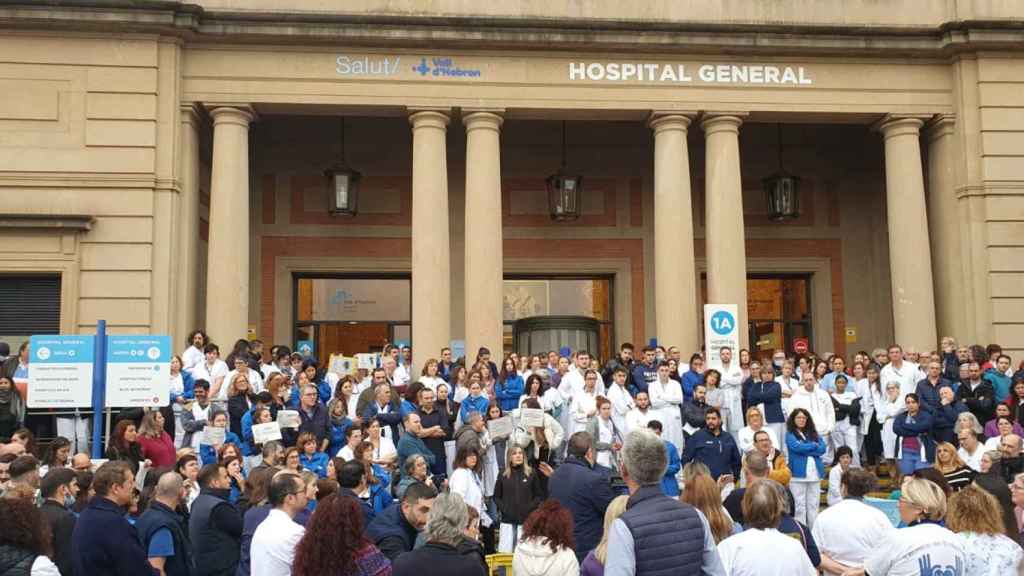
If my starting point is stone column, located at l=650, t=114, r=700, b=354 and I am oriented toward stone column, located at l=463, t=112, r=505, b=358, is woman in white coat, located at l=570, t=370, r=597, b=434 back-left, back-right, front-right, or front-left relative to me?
front-left

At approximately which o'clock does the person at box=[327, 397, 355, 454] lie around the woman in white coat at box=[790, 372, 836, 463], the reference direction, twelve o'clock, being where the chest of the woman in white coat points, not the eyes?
The person is roughly at 2 o'clock from the woman in white coat.

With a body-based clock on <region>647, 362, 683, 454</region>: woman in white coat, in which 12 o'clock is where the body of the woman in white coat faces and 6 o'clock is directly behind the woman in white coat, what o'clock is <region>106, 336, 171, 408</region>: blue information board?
The blue information board is roughly at 2 o'clock from the woman in white coat.

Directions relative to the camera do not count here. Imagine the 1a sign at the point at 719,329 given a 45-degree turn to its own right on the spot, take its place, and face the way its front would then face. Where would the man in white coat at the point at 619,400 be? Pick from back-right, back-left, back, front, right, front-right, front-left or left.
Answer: front

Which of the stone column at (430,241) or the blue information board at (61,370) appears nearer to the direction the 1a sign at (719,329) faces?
the blue information board

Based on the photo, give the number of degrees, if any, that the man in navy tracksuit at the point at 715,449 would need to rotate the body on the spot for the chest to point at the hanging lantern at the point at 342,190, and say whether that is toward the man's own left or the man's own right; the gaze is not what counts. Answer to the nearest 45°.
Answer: approximately 135° to the man's own right

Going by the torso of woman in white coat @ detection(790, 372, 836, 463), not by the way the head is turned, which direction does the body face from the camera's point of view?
toward the camera

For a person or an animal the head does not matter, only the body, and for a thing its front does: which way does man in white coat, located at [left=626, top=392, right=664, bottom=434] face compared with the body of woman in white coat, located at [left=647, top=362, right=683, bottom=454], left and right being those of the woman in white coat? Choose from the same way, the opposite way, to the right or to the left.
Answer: the same way

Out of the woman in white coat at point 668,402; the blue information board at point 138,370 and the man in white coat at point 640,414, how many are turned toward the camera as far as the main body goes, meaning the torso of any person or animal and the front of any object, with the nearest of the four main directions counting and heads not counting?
3

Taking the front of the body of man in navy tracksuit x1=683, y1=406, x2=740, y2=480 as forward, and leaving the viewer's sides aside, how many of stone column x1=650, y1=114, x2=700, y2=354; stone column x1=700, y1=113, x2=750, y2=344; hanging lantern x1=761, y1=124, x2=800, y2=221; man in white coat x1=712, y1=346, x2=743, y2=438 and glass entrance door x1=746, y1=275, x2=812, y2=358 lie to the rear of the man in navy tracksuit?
5

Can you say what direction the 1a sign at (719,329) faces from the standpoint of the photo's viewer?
facing the viewer

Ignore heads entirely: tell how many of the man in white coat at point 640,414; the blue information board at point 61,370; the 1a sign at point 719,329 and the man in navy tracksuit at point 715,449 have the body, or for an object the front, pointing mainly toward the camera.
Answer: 4

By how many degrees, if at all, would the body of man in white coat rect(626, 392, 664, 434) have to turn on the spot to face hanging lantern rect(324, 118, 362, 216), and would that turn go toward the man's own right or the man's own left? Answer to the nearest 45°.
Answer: approximately 135° to the man's own right

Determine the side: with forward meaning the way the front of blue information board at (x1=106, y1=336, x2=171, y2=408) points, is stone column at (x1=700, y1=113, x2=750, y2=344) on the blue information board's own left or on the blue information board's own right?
on the blue information board's own left

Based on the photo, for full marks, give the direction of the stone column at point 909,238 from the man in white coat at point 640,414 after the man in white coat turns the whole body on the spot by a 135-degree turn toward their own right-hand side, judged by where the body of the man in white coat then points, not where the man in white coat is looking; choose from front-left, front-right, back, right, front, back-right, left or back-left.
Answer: right

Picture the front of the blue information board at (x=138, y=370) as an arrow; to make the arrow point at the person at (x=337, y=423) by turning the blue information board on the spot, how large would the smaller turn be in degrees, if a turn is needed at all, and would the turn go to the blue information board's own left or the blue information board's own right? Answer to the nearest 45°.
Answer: approximately 90° to the blue information board's own left

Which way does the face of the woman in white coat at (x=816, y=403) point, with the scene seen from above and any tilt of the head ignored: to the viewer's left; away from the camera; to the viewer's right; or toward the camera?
toward the camera
